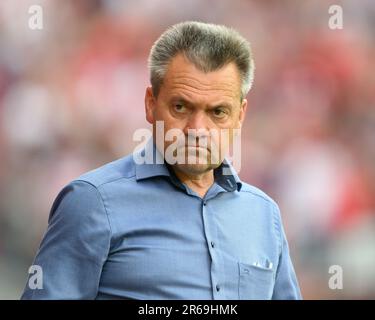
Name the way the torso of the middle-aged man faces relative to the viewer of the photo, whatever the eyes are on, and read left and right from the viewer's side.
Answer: facing the viewer and to the right of the viewer
